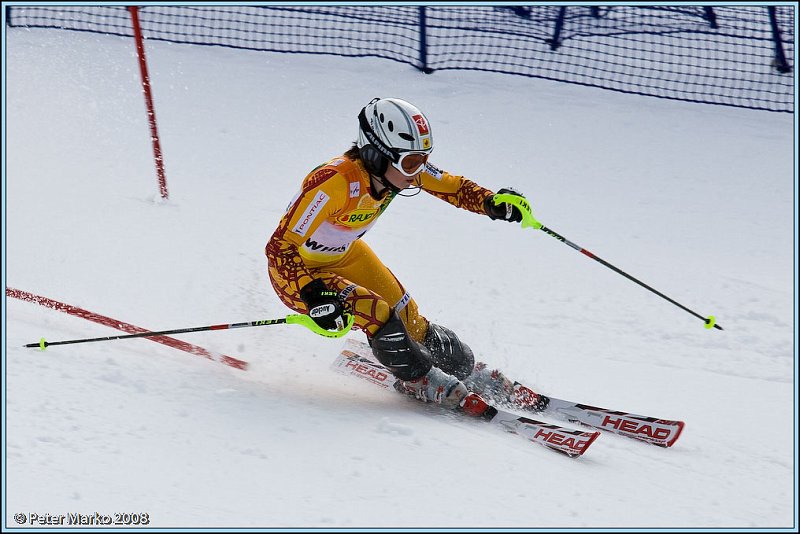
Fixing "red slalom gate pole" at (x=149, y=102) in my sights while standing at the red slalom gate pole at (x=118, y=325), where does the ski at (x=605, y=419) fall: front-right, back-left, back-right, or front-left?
back-right

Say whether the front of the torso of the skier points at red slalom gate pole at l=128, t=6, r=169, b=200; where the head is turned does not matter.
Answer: no
